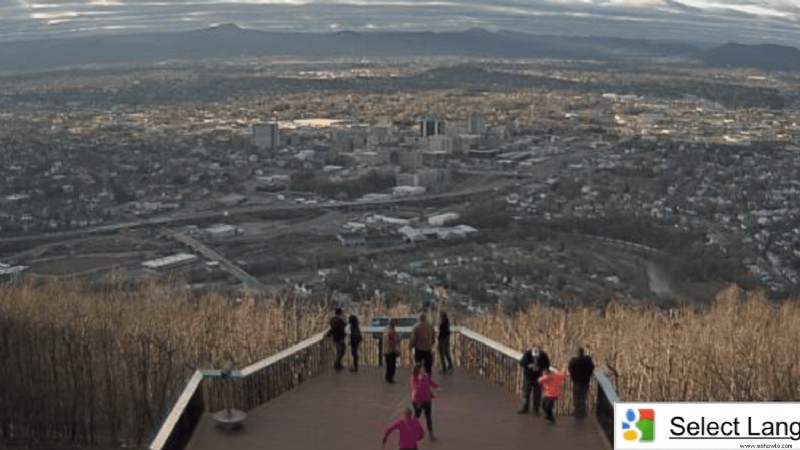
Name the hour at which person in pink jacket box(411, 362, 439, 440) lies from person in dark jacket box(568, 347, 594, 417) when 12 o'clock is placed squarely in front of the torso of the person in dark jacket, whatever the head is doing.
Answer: The person in pink jacket is roughly at 8 o'clock from the person in dark jacket.

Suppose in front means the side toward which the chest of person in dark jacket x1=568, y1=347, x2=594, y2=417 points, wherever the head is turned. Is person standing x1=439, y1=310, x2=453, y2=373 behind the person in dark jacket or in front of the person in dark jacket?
in front

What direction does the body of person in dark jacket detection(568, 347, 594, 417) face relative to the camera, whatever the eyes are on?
away from the camera

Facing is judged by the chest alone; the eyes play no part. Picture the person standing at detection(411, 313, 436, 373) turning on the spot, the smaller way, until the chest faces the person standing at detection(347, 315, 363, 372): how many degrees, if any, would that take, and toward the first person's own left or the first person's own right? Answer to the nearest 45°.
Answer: approximately 45° to the first person's own left

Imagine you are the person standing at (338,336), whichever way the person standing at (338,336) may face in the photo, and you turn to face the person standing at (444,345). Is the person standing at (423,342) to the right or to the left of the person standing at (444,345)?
right

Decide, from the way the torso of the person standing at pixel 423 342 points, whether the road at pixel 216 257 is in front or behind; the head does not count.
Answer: in front

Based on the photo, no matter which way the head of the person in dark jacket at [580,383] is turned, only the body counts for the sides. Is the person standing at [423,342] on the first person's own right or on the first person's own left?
on the first person's own left

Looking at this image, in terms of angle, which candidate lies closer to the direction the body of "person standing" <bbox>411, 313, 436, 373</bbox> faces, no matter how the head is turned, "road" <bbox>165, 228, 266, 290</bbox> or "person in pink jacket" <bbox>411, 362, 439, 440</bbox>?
the road

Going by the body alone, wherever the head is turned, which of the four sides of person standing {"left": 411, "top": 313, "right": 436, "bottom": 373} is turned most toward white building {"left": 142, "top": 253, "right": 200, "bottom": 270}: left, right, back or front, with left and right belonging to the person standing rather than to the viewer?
front

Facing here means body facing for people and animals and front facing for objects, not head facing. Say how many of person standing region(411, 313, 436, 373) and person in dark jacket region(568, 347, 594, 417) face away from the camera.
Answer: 2

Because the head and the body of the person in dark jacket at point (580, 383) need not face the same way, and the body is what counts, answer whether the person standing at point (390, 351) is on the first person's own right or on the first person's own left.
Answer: on the first person's own left

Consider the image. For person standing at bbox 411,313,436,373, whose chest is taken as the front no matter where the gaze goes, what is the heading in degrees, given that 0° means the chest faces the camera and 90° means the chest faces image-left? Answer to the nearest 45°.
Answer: approximately 180°
